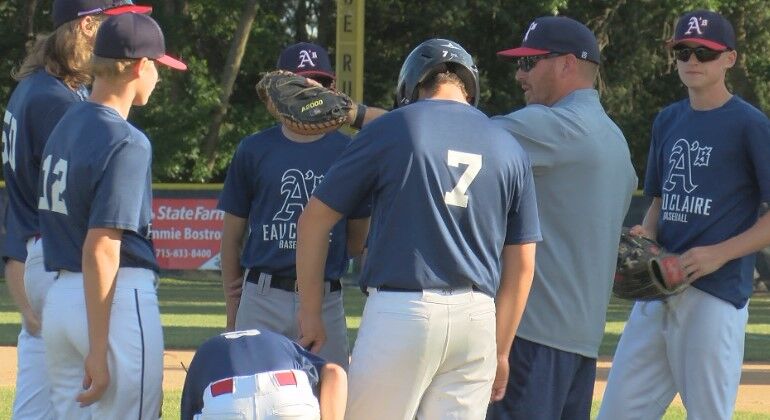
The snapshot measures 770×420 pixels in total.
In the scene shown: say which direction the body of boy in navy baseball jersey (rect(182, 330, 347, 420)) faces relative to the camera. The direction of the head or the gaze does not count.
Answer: away from the camera

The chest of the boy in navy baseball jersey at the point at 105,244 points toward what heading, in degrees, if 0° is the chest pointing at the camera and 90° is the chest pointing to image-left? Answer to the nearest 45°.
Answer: approximately 225°

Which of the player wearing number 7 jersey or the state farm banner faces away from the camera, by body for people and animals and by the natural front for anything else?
the player wearing number 7 jersey

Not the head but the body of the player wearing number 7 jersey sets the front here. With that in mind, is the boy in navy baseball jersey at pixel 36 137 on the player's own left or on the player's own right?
on the player's own left

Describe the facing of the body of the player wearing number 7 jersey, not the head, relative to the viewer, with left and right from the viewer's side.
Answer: facing away from the viewer

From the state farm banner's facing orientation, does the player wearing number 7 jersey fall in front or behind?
in front

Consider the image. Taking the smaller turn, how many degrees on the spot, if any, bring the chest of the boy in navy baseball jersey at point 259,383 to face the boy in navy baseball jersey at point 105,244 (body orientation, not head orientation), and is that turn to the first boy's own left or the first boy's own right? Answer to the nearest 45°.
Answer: approximately 90° to the first boy's own left

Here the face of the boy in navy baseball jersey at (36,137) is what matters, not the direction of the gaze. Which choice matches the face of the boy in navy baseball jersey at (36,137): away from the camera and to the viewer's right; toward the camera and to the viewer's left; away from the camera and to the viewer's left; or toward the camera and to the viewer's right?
away from the camera and to the viewer's right

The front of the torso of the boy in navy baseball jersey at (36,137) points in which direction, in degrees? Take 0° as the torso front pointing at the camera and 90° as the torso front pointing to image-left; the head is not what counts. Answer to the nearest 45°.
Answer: approximately 225°

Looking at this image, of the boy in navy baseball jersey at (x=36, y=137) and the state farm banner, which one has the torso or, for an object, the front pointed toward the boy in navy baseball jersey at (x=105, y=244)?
the state farm banner

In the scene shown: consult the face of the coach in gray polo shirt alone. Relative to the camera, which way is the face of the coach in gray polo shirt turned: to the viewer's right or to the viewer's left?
to the viewer's left

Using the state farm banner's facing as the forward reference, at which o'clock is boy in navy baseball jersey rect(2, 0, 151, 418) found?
The boy in navy baseball jersey is roughly at 12 o'clock from the state farm banner.
